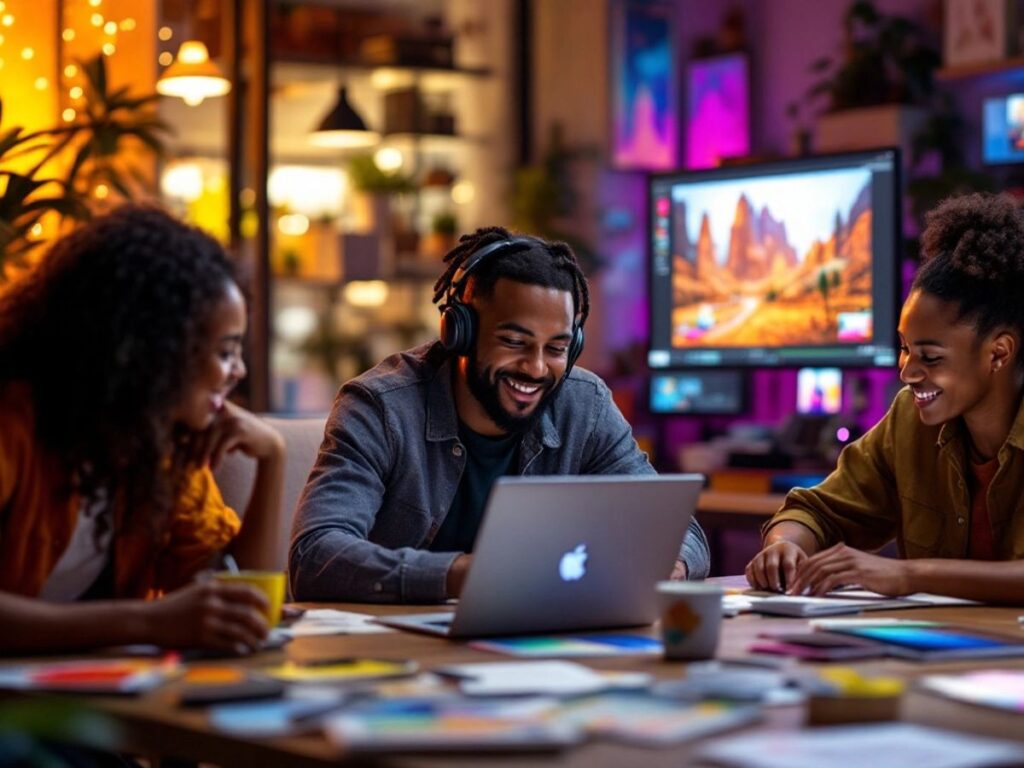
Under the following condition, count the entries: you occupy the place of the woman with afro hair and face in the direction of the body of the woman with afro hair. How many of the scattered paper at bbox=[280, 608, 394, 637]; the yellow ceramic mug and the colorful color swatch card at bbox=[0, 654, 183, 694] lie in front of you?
3

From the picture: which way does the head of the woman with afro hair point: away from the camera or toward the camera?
toward the camera

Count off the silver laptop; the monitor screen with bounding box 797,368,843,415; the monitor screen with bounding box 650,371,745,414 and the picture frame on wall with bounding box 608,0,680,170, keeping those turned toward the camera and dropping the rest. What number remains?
3

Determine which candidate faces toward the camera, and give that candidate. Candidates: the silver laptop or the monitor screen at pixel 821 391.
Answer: the monitor screen

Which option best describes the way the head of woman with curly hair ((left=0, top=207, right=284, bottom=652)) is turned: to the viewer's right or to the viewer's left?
to the viewer's right

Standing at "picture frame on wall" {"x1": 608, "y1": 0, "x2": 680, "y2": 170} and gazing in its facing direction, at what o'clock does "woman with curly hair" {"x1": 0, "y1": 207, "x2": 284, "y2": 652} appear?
The woman with curly hair is roughly at 12 o'clock from the picture frame on wall.

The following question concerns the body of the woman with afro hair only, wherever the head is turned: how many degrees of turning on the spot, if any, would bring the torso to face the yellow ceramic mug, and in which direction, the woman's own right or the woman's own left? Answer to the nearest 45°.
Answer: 0° — they already face it

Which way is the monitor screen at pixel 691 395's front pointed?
toward the camera

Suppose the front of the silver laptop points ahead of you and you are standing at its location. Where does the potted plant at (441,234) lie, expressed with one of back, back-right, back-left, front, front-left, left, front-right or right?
front-right

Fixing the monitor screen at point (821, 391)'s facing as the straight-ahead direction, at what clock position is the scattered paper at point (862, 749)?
The scattered paper is roughly at 12 o'clock from the monitor screen.

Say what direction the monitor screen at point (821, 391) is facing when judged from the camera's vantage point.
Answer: facing the viewer

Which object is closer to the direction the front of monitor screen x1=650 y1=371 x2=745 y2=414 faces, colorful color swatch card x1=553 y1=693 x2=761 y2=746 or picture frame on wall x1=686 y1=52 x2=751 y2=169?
the colorful color swatch card

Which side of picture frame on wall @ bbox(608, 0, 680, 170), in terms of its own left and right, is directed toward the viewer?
front

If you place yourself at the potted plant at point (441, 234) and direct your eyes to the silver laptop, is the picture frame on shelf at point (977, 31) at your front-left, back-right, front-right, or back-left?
front-left

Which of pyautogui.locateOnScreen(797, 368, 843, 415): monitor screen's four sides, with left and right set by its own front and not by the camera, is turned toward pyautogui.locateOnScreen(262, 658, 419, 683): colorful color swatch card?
front

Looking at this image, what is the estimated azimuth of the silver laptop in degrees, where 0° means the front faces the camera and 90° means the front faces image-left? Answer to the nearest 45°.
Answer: approximately 135°

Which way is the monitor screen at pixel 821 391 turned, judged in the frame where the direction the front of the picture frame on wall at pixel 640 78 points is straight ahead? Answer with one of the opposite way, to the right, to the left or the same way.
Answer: the same way

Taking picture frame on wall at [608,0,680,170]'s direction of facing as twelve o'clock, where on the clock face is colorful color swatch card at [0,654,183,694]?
The colorful color swatch card is roughly at 12 o'clock from the picture frame on wall.
